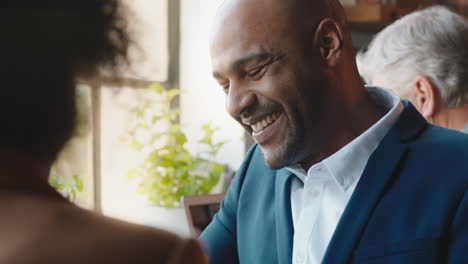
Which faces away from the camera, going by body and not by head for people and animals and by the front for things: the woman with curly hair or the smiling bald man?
the woman with curly hair

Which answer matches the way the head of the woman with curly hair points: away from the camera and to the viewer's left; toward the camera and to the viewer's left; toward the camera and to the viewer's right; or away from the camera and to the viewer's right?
away from the camera and to the viewer's right

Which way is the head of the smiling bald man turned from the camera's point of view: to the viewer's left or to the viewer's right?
to the viewer's left

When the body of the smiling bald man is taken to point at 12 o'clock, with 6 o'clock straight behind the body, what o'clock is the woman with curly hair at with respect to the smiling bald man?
The woman with curly hair is roughly at 11 o'clock from the smiling bald man.

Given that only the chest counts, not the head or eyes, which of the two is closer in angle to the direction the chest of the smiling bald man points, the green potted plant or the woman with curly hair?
the woman with curly hair

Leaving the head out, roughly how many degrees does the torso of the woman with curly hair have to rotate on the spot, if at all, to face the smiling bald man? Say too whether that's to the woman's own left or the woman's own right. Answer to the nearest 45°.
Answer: approximately 45° to the woman's own right

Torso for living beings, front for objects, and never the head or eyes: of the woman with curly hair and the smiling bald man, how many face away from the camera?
1

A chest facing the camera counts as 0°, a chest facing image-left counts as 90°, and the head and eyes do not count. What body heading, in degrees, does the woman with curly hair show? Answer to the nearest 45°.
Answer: approximately 180°

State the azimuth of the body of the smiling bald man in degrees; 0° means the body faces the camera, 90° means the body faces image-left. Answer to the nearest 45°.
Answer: approximately 45°
